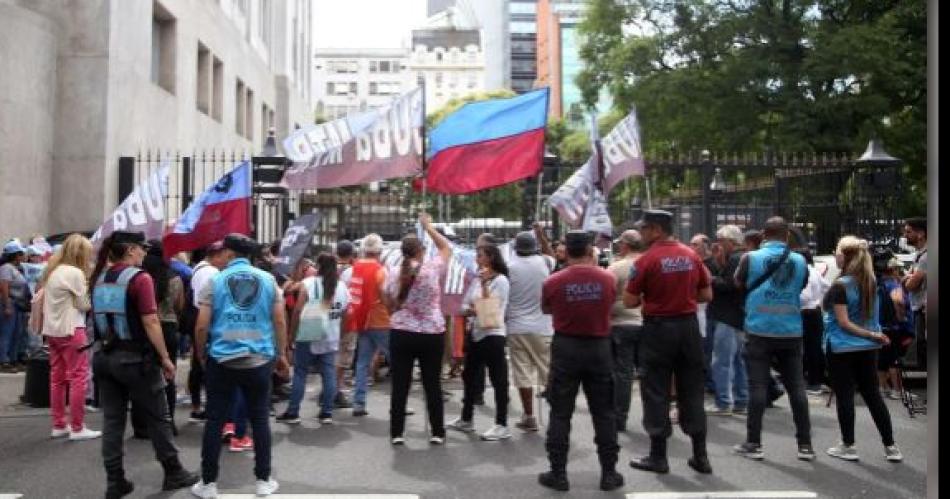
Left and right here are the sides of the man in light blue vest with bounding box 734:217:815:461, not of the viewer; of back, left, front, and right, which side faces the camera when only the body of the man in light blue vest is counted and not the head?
back

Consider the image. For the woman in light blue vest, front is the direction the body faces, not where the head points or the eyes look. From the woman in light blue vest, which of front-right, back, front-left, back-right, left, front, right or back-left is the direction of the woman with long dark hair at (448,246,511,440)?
front-left

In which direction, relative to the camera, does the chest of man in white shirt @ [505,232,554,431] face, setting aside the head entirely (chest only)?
away from the camera

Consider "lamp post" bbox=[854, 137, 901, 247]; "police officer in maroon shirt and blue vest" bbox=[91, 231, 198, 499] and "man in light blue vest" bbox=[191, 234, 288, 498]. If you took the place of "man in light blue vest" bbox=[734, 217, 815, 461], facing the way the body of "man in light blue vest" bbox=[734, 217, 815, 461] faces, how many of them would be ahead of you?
1

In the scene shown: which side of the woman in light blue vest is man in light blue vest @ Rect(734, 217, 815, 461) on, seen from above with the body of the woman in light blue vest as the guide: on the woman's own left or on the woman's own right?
on the woman's own left

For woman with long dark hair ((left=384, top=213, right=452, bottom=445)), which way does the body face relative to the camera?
away from the camera

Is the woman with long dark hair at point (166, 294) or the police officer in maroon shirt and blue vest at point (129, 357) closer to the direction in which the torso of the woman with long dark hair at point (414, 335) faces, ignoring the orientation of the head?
the woman with long dark hair

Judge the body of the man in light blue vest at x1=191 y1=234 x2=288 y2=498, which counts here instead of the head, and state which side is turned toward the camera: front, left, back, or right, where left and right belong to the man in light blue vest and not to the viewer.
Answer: back

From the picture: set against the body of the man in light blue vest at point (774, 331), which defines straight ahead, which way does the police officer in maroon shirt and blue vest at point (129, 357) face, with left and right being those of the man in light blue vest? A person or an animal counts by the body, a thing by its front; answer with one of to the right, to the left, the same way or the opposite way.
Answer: the same way

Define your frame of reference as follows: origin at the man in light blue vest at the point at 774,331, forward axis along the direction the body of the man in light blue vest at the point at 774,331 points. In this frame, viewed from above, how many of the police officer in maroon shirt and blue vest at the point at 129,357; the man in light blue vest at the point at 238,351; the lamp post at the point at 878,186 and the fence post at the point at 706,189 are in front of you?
2

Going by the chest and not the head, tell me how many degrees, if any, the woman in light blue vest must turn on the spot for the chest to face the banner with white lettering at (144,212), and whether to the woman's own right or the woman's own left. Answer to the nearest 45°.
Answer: approximately 45° to the woman's own left

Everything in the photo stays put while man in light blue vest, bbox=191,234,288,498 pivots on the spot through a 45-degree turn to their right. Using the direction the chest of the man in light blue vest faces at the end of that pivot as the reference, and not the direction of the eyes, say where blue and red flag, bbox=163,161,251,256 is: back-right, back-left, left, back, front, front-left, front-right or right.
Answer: front-left

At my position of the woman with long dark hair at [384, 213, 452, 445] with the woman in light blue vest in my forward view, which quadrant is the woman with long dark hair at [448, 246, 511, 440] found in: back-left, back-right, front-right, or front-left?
front-left

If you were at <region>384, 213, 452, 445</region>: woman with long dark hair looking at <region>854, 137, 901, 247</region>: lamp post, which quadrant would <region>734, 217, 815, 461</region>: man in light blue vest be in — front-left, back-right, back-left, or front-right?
front-right

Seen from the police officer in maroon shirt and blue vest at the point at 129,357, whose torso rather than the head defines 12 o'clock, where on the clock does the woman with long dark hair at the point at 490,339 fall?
The woman with long dark hair is roughly at 1 o'clock from the police officer in maroon shirt and blue vest.

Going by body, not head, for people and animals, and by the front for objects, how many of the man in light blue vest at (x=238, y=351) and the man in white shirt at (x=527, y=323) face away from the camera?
2

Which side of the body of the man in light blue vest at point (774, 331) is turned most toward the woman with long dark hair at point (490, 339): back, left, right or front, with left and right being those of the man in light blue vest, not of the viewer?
left
